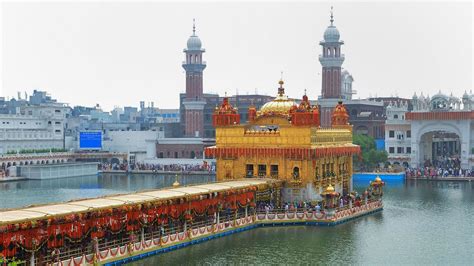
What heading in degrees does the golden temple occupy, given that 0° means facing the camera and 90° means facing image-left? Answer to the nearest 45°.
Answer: approximately 45°

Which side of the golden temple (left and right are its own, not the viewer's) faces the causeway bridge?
front
